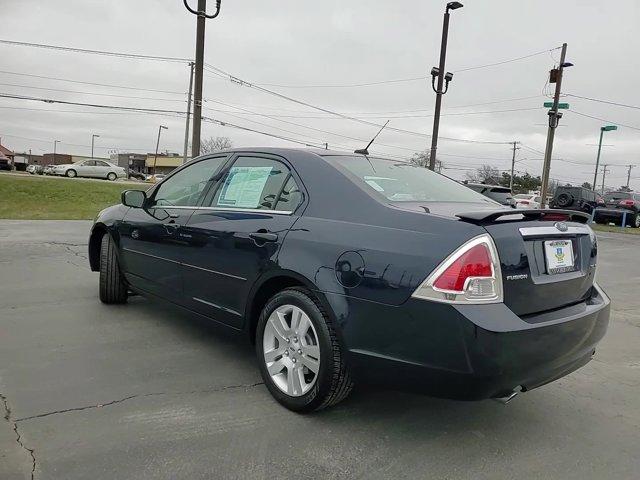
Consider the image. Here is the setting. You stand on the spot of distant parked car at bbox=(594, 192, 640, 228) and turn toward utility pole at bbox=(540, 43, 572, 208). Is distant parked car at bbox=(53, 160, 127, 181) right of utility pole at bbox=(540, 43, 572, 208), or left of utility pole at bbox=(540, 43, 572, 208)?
left

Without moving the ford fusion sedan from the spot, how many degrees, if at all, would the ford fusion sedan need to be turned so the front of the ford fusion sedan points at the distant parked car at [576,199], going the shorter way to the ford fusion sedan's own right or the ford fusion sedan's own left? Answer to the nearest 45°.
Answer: approximately 90° to the ford fusion sedan's own right

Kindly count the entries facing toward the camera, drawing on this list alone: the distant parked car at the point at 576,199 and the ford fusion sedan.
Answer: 0

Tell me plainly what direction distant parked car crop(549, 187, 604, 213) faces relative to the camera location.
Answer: facing away from the viewer and to the right of the viewer

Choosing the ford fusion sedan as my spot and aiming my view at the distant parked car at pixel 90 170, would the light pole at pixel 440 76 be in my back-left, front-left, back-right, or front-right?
front-right

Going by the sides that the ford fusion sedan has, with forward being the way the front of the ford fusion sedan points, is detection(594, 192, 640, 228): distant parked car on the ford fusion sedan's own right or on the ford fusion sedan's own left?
on the ford fusion sedan's own right

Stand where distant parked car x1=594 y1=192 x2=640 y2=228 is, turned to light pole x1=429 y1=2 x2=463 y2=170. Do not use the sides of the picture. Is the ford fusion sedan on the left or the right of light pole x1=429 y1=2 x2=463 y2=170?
left

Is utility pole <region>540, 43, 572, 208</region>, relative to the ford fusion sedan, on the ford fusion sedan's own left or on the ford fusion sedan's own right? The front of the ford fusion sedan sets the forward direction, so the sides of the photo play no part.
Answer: on the ford fusion sedan's own right

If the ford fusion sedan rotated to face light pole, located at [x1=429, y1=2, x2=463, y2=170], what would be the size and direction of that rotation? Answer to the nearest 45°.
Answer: approximately 45° to its right

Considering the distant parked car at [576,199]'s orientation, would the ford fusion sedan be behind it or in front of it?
behind

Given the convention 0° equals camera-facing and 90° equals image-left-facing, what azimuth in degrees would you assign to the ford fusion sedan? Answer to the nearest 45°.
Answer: approximately 135°
